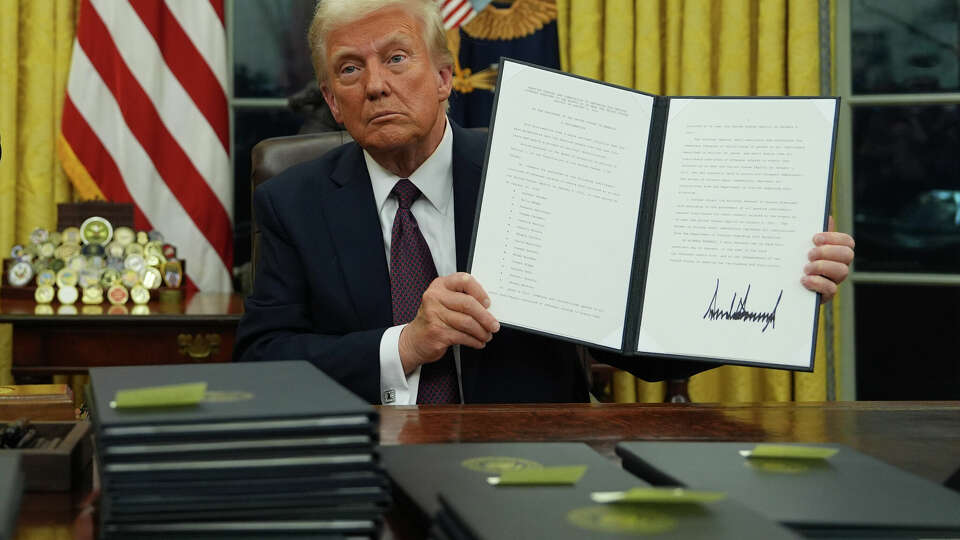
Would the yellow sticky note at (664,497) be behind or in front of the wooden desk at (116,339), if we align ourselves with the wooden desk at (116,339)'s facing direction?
in front

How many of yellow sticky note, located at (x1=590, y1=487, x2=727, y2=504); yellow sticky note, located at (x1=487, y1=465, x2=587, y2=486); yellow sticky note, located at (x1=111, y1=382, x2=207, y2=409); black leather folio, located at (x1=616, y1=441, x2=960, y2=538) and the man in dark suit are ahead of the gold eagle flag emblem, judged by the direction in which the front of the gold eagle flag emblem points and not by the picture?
5

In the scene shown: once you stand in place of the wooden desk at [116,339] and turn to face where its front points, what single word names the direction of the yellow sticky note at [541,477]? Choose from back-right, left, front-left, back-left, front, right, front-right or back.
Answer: front

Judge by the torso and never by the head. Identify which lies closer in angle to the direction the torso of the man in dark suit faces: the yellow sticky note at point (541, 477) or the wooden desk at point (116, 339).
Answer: the yellow sticky note

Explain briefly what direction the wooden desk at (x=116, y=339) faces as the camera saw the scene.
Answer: facing the viewer

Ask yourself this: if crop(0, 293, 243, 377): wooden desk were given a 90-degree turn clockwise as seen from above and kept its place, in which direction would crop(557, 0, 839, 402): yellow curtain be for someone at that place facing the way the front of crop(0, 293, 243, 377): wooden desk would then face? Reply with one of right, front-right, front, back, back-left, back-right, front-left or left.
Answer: back

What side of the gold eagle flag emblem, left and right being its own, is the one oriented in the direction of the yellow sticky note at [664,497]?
front
